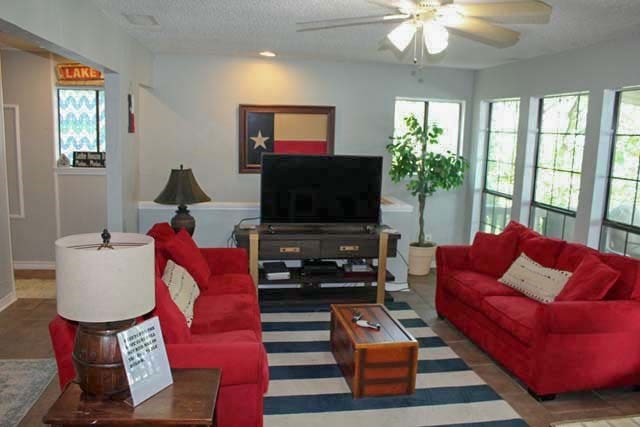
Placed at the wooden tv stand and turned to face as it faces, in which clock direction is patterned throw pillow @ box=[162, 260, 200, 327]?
The patterned throw pillow is roughly at 1 o'clock from the wooden tv stand.

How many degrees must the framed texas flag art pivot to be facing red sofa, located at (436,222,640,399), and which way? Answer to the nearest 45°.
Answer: approximately 45° to its left

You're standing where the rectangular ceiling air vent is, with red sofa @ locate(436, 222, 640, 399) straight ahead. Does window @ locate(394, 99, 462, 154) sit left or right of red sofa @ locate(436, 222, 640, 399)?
left

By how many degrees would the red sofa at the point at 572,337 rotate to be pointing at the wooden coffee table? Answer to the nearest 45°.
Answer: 0° — it already faces it

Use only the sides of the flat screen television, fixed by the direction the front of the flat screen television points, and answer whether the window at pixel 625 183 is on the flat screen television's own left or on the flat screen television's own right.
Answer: on the flat screen television's own left

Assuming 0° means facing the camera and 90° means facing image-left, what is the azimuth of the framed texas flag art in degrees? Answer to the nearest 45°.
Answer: approximately 0°

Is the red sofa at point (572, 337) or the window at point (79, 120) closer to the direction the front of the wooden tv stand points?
the red sofa

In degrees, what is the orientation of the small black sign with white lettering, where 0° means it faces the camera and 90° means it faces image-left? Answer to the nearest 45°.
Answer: approximately 0°

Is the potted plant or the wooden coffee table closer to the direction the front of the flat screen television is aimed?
the wooden coffee table

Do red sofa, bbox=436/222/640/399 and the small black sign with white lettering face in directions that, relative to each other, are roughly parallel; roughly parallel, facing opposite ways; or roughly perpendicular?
roughly perpendicular

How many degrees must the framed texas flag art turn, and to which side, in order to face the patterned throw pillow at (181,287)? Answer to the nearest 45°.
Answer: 0° — it already faces it

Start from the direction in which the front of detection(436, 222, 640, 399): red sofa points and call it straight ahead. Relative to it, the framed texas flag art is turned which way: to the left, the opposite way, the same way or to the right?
to the left
